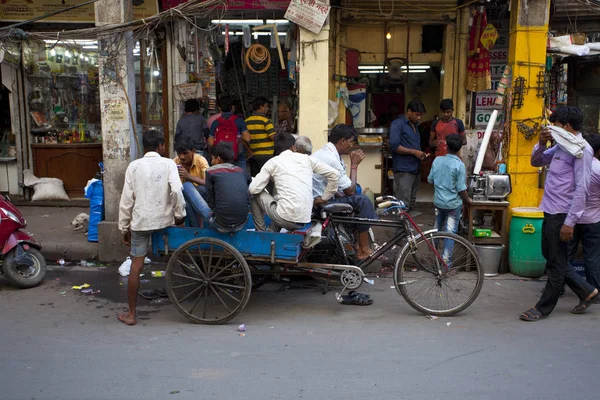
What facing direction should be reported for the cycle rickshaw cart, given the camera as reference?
facing to the right of the viewer

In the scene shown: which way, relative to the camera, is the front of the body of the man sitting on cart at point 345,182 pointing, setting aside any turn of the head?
to the viewer's right

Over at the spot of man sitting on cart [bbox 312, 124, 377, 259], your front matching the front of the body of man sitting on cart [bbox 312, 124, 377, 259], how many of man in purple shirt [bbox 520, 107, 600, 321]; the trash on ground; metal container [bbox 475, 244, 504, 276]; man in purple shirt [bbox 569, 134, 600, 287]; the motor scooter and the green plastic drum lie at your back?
2

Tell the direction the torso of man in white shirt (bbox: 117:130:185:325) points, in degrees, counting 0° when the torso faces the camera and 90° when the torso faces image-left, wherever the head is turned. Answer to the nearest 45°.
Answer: approximately 180°

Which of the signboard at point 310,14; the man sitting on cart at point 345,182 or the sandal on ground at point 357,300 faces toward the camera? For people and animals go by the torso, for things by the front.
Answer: the signboard

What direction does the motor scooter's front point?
to the viewer's right

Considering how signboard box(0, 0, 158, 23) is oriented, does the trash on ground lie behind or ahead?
ahead

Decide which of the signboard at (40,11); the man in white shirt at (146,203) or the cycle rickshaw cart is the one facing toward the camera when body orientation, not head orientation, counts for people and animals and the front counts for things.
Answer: the signboard

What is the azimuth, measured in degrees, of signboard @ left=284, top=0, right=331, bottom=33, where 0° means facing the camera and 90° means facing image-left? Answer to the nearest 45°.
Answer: approximately 0°
